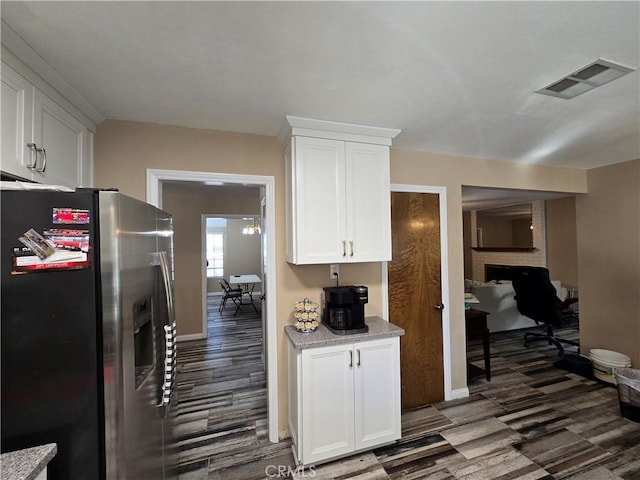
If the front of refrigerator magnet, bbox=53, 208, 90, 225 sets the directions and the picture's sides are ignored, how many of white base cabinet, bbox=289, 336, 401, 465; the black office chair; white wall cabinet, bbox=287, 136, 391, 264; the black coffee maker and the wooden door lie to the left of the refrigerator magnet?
5

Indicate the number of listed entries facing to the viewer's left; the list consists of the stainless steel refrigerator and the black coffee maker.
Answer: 0

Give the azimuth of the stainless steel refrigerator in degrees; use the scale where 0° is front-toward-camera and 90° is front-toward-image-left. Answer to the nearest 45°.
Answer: approximately 315°

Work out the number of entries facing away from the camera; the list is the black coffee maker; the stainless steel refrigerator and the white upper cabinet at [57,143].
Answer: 0

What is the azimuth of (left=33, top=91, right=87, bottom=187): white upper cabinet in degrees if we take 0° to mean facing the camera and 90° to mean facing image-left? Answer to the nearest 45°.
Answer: approximately 315°

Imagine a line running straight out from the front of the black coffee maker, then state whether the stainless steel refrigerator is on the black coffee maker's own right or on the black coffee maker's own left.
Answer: on the black coffee maker's own right

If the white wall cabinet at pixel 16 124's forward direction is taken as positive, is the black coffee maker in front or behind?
in front

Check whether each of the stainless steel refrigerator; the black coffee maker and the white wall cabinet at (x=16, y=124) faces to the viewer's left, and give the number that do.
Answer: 0

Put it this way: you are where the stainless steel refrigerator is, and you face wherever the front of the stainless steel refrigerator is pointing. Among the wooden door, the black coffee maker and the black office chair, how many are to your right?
0

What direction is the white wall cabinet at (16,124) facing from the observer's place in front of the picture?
facing the viewer and to the right of the viewer

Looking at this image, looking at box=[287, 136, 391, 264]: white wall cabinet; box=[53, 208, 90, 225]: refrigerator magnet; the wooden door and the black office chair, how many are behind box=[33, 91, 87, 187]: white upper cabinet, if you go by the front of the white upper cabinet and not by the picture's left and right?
0

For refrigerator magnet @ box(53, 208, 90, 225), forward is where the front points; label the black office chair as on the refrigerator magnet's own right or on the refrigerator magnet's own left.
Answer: on the refrigerator magnet's own left

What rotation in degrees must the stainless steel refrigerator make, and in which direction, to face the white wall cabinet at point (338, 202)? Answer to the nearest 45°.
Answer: approximately 45° to its left

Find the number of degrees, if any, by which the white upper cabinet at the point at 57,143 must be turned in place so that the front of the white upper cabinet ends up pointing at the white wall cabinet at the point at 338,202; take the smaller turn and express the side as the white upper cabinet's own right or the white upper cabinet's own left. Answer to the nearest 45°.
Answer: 0° — it already faces it

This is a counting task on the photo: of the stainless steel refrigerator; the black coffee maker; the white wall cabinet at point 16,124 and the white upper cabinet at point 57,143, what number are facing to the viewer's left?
0

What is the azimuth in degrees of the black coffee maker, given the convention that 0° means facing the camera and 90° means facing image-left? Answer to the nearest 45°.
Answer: approximately 315°

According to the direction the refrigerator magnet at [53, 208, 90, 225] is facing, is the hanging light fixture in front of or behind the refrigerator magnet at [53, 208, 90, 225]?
behind

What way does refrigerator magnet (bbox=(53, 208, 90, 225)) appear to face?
toward the camera

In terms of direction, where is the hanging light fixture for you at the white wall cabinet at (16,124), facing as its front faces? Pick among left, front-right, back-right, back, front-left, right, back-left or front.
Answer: left

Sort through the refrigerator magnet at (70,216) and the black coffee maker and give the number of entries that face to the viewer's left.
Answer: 0

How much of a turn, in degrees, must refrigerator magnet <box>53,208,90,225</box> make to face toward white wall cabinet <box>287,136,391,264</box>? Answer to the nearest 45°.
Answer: approximately 90° to its left
